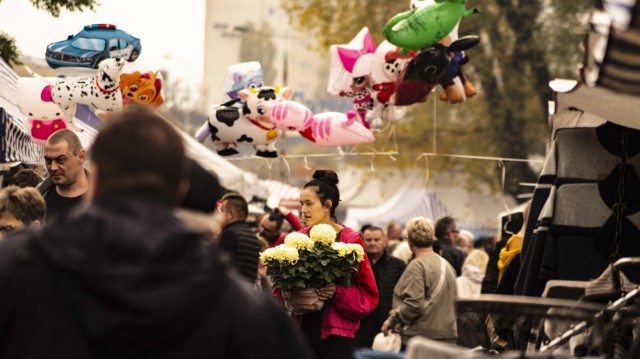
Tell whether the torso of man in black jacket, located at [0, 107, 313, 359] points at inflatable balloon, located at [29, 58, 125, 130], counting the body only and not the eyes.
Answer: yes

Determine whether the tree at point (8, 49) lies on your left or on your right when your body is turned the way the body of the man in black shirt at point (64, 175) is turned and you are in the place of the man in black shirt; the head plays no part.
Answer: on your right

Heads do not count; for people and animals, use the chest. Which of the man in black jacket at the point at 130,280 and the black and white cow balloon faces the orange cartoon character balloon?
the man in black jacket

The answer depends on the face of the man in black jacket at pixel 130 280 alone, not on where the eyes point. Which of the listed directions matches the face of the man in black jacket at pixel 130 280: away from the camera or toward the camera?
away from the camera

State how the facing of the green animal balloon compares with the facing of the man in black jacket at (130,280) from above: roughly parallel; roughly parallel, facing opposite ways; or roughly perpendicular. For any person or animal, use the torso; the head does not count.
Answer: roughly perpendicular

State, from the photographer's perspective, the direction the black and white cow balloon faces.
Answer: facing to the right of the viewer

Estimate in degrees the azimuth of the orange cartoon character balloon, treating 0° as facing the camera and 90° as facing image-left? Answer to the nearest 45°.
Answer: approximately 0°

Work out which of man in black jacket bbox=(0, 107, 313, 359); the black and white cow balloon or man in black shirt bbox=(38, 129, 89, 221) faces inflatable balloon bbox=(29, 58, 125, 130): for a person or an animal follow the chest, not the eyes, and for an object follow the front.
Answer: man in black jacket bbox=(0, 107, 313, 359)

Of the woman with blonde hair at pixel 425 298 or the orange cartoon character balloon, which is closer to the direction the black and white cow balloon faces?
the woman with blonde hair

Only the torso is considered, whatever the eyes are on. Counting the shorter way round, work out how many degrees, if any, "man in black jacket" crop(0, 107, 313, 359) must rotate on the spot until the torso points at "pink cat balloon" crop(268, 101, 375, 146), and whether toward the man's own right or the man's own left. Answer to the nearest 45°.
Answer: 0° — they already face it

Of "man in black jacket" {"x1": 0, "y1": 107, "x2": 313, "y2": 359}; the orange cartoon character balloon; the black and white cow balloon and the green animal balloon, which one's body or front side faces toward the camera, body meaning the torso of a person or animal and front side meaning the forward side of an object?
the orange cartoon character balloon
